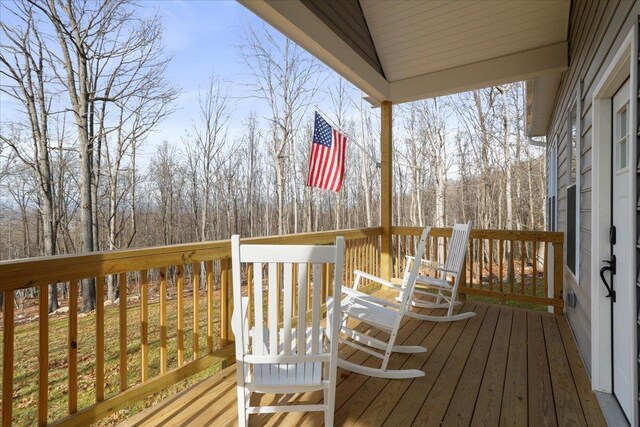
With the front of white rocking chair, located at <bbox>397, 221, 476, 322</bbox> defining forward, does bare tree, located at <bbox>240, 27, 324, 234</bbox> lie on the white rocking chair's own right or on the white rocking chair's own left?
on the white rocking chair's own right

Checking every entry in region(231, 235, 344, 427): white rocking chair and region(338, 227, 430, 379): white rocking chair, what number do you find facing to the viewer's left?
1

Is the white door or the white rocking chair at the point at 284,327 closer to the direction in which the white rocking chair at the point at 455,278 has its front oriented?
the white rocking chair

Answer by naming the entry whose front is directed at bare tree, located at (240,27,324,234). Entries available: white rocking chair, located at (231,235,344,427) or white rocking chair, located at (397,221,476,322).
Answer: white rocking chair, located at (231,235,344,427)

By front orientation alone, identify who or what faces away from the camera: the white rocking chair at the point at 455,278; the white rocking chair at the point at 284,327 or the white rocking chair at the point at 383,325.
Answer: the white rocking chair at the point at 284,327

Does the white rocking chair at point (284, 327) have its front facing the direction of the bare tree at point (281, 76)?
yes

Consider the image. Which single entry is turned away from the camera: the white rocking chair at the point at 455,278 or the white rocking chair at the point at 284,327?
the white rocking chair at the point at 284,327

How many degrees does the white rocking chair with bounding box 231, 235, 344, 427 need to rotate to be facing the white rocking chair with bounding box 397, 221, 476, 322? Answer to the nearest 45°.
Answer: approximately 45° to its right

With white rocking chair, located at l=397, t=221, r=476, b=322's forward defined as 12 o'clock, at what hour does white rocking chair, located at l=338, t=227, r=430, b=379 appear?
white rocking chair, located at l=338, t=227, r=430, b=379 is roughly at 11 o'clock from white rocking chair, located at l=397, t=221, r=476, b=322.

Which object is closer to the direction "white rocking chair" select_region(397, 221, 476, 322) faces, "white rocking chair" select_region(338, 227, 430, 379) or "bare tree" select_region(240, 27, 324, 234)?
the white rocking chair

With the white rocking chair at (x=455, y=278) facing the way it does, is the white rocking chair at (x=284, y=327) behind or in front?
in front

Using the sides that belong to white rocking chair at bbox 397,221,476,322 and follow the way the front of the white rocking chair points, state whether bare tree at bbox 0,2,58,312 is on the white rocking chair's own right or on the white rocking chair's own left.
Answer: on the white rocking chair's own right

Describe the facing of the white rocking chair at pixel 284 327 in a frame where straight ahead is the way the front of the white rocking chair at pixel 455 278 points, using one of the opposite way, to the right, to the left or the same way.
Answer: to the right

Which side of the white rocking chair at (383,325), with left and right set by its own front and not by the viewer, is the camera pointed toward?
left

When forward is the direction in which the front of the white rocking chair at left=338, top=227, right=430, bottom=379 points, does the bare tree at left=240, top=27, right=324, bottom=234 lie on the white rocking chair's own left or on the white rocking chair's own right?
on the white rocking chair's own right

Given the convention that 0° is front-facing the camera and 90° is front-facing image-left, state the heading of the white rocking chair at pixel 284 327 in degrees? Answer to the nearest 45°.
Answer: approximately 180°
